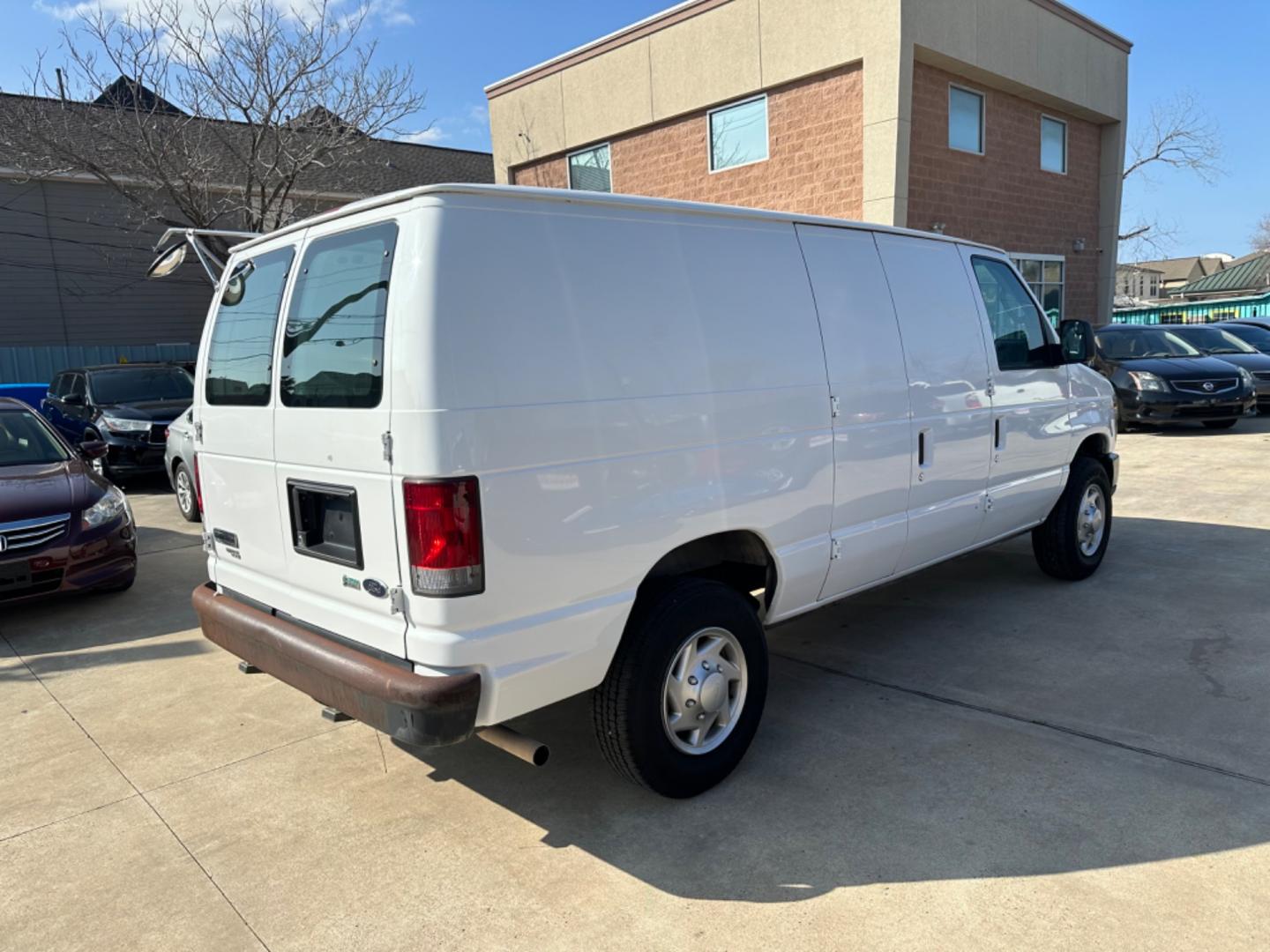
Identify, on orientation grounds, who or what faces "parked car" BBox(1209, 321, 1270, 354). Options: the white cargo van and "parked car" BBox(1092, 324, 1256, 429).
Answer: the white cargo van

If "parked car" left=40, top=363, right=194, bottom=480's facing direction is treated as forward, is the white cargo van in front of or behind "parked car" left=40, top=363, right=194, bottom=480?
in front

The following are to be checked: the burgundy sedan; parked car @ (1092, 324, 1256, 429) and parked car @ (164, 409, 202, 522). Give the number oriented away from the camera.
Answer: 0

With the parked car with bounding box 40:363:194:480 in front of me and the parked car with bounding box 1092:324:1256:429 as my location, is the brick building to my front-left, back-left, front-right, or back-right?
front-right

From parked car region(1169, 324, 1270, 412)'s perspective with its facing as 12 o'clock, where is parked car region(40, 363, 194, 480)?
parked car region(40, 363, 194, 480) is roughly at 3 o'clock from parked car region(1169, 324, 1270, 412).

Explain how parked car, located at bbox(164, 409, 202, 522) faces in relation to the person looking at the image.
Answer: facing the viewer and to the right of the viewer

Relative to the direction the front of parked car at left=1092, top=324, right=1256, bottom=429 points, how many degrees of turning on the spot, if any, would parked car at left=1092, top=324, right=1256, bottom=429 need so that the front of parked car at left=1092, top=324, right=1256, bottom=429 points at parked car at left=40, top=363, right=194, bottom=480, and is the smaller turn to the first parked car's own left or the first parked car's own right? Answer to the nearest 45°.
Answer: approximately 90° to the first parked car's own right

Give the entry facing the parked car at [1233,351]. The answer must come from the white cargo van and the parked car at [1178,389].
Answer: the white cargo van

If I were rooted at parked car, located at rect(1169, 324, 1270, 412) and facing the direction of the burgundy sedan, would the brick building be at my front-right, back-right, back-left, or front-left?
front-right

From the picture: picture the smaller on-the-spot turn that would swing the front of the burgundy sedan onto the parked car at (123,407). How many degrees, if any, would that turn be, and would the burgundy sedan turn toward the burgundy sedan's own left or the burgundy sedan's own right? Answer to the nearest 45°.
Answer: approximately 135° to the burgundy sedan's own left

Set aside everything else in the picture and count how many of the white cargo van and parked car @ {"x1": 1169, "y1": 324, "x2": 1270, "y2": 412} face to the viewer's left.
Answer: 0

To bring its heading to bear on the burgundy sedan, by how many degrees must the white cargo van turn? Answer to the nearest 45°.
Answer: approximately 90° to its left

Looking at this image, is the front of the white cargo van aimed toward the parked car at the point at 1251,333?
yes

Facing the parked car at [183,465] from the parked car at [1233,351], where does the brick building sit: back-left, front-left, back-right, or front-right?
front-right

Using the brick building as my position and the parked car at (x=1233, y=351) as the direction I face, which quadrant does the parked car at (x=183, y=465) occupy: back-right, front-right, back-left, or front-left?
back-right

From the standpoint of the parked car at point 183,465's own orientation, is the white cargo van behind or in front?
in front

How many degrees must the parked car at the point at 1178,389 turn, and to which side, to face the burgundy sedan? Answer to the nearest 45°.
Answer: approximately 90° to its right
